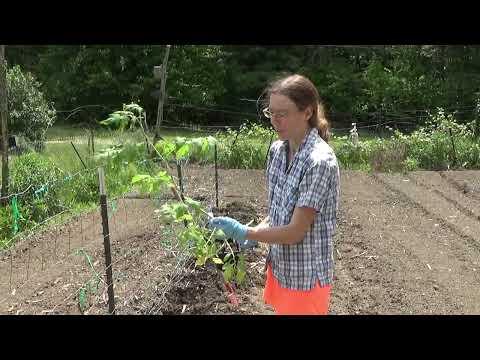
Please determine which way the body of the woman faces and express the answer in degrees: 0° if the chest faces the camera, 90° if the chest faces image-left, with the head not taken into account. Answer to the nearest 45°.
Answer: approximately 45°

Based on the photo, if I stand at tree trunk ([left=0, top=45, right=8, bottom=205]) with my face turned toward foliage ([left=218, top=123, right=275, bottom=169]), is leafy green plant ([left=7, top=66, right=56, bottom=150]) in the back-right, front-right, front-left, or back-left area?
front-left

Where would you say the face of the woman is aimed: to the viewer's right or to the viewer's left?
to the viewer's left
